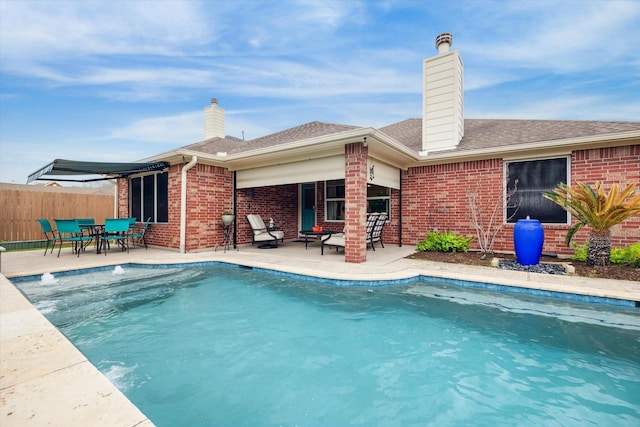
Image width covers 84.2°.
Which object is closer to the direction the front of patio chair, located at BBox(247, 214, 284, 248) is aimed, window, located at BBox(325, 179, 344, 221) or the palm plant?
the palm plant

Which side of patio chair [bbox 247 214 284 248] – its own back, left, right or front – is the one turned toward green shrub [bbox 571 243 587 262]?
front

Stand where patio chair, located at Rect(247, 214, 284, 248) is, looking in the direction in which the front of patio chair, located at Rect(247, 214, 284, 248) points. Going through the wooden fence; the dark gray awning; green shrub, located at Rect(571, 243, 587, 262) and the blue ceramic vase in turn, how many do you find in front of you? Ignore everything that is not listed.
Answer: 2

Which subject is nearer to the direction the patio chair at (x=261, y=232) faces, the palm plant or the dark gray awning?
the palm plant

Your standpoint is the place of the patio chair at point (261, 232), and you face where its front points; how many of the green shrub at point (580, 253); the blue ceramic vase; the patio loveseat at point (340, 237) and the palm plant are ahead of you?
4

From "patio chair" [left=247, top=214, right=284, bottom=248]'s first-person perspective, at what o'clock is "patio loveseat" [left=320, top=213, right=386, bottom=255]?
"patio loveseat" [left=320, top=213, right=386, bottom=255] is roughly at 12 o'clock from "patio chair" [left=247, top=214, right=284, bottom=248].

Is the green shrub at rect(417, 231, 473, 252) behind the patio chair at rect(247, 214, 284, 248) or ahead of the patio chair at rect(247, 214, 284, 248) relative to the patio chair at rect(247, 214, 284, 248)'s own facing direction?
ahead

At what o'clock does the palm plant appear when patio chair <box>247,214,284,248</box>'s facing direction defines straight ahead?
The palm plant is roughly at 12 o'clock from the patio chair.

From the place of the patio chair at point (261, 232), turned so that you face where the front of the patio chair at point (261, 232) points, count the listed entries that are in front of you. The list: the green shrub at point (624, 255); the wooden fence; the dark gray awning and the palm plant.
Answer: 2

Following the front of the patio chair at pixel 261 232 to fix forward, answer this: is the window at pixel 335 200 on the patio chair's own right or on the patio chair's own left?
on the patio chair's own left

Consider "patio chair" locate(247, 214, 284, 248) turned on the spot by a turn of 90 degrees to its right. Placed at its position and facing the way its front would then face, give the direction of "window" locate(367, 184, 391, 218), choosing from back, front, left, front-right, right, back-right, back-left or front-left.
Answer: back-left

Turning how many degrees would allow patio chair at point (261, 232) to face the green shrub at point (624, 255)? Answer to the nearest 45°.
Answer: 0° — it already faces it

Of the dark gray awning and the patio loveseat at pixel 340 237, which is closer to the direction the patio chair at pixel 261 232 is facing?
the patio loveseat

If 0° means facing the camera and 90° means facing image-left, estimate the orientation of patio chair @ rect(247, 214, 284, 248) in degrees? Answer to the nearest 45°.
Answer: approximately 315°

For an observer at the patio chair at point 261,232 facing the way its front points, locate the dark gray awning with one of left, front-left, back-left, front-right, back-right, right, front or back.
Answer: back-right
